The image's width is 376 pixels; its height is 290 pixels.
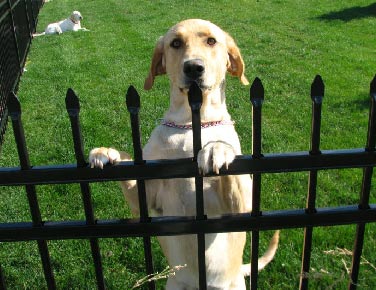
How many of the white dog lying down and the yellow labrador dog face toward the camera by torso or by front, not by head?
1

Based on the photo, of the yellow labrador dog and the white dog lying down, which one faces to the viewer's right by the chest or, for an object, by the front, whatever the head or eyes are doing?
the white dog lying down

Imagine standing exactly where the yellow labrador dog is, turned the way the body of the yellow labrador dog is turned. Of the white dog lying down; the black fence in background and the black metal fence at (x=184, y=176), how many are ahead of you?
1

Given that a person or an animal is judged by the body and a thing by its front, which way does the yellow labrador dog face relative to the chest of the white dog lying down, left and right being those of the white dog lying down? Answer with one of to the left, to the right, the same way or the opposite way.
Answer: to the right

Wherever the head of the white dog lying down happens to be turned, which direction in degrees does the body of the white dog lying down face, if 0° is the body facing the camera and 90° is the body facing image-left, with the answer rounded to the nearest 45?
approximately 270°

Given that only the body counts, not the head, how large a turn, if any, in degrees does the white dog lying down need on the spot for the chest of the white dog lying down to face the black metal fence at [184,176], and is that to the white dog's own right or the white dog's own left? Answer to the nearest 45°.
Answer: approximately 90° to the white dog's own right

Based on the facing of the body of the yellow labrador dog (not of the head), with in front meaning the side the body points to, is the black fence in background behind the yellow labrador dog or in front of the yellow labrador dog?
behind

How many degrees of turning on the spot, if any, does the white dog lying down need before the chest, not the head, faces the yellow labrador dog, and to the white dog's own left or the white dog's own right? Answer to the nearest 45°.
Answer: approximately 90° to the white dog's own right

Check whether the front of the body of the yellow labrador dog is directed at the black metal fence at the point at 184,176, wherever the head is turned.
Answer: yes
